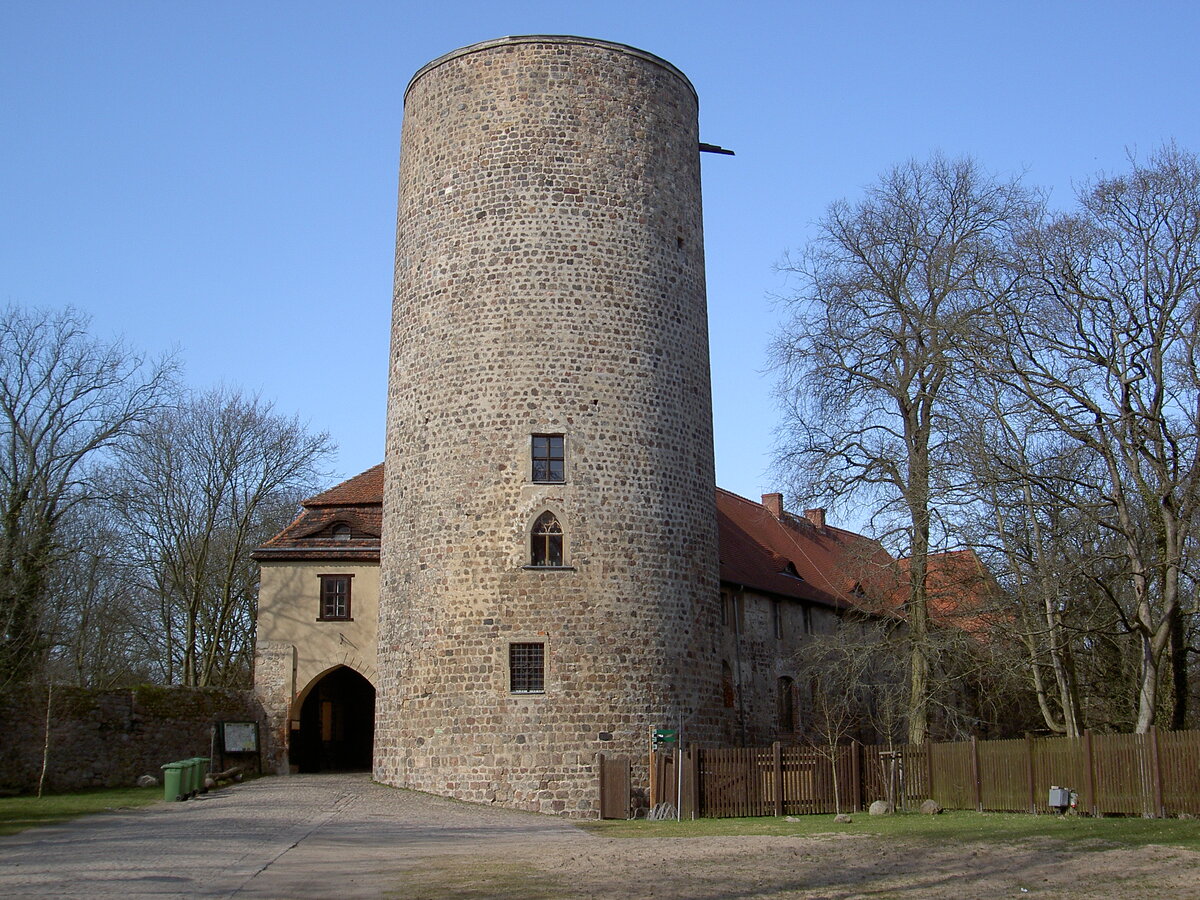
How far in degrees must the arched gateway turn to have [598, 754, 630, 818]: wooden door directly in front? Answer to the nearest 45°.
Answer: approximately 45° to its left

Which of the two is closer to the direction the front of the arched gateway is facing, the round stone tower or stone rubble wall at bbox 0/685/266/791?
the round stone tower

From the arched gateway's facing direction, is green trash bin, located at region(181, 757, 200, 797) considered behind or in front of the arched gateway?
in front

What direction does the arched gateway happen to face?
toward the camera

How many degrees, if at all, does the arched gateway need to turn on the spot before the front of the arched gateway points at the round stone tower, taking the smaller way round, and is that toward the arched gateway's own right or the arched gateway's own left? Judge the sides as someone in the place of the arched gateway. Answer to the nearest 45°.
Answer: approximately 45° to the arched gateway's own left

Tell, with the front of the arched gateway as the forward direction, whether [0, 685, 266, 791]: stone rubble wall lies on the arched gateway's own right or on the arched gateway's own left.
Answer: on the arched gateway's own right

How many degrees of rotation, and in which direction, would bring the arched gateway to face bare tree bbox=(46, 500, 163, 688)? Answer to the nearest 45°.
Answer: approximately 135° to its right

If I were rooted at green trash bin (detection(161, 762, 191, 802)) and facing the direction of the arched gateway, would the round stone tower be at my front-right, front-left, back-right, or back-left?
front-right

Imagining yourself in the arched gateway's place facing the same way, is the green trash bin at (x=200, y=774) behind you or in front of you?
in front

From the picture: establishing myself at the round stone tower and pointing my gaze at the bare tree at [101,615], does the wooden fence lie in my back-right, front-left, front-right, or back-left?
back-right
